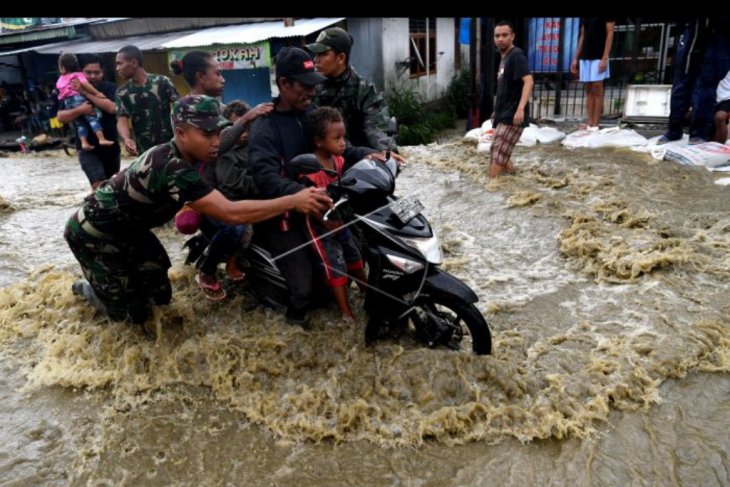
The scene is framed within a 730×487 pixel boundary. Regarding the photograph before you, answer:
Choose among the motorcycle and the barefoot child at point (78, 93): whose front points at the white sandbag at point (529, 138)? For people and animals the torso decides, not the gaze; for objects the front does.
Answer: the barefoot child

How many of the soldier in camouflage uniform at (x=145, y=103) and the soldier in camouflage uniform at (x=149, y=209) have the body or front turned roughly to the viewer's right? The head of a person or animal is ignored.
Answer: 1

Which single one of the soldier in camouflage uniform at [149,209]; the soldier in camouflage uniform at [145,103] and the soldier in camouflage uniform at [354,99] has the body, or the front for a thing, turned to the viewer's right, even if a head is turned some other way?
the soldier in camouflage uniform at [149,209]

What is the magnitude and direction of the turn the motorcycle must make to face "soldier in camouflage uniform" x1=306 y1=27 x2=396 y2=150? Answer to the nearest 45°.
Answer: approximately 135° to its left

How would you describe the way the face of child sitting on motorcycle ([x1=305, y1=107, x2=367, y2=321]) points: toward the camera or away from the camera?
toward the camera

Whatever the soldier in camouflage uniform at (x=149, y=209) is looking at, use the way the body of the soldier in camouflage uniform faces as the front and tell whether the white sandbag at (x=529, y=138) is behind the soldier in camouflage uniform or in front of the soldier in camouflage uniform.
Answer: in front

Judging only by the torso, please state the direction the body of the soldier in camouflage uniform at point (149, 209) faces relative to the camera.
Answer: to the viewer's right

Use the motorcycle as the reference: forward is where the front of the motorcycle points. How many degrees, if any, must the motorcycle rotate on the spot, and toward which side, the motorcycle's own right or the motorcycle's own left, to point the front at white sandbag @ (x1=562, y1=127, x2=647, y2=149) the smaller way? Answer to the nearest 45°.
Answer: approximately 90° to the motorcycle's own left

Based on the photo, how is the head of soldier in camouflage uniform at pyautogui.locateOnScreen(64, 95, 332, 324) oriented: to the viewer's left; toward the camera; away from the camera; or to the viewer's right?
to the viewer's right

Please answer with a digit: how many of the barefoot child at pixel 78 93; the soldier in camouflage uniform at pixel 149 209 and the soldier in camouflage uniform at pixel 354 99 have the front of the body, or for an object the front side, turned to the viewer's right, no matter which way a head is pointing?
2

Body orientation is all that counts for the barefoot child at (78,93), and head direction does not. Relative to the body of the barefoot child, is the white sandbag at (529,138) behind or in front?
in front

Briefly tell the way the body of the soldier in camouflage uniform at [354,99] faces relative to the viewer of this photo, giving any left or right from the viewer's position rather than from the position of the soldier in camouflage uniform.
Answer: facing the viewer and to the left of the viewer

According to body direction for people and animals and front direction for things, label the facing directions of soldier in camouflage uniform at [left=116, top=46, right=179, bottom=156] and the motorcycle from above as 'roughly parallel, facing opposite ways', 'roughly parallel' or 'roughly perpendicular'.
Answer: roughly perpendicular

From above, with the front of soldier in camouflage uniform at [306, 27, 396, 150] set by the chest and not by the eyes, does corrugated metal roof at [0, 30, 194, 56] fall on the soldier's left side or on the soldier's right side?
on the soldier's right side

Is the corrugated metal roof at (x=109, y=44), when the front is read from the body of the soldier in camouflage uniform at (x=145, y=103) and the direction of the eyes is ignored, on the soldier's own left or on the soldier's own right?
on the soldier's own right

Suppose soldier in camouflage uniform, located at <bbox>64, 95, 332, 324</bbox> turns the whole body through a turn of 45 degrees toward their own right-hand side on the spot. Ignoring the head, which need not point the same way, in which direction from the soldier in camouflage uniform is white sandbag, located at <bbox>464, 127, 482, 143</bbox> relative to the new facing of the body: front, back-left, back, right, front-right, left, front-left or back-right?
left

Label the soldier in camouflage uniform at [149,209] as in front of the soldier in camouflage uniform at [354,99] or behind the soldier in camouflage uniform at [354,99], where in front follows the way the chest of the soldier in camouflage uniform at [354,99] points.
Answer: in front

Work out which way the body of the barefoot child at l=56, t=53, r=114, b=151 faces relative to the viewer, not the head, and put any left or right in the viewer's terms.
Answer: facing to the right of the viewer

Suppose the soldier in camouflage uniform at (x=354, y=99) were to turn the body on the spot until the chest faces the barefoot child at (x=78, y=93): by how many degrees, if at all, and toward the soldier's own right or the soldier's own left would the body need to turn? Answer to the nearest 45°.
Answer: approximately 90° to the soldier's own right
